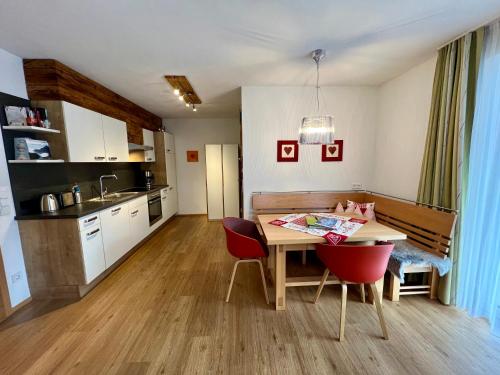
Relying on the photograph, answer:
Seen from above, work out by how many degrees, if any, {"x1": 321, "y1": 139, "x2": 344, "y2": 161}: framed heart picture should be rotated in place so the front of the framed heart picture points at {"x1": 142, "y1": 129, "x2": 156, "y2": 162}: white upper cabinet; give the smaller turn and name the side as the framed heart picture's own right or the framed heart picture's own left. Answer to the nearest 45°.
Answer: approximately 90° to the framed heart picture's own right

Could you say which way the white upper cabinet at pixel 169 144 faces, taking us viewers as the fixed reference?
facing to the right of the viewer

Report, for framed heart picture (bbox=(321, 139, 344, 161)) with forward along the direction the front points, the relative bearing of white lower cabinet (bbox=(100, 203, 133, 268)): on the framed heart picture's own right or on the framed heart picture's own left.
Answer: on the framed heart picture's own right

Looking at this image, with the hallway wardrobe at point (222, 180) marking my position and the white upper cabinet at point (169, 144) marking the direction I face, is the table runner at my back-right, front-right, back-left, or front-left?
back-left

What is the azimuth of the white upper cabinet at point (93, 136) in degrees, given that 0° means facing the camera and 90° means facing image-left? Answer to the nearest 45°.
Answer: approximately 315°

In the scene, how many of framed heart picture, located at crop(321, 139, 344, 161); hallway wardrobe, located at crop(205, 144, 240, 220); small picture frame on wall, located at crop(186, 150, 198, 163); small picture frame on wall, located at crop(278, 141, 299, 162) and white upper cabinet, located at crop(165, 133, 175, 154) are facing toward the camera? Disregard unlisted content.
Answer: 4

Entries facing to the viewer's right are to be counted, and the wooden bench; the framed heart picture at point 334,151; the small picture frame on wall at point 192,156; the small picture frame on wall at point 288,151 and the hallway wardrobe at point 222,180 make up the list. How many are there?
0

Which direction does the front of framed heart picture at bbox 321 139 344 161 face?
toward the camera

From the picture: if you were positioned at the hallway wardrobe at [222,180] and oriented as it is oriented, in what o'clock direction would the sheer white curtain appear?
The sheer white curtain is roughly at 11 o'clock from the hallway wardrobe.

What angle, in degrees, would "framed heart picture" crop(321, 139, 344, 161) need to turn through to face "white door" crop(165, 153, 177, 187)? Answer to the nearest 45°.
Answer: approximately 90° to its right

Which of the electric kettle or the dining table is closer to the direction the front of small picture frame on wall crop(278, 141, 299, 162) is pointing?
the dining table

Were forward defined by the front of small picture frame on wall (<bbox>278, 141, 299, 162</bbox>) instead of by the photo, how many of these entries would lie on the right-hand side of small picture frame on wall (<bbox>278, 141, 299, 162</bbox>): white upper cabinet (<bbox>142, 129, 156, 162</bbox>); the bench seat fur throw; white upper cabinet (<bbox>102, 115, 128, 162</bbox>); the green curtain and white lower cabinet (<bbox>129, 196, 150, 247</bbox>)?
3

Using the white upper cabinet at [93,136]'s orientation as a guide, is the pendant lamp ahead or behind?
ahead

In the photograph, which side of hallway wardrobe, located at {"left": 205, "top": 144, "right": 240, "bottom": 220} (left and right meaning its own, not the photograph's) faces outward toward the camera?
front

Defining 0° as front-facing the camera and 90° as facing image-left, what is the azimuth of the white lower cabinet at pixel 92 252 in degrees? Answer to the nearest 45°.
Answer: approximately 315°

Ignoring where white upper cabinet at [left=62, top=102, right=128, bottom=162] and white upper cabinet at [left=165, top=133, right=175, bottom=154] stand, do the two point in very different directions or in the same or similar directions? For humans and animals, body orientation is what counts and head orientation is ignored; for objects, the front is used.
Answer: same or similar directions

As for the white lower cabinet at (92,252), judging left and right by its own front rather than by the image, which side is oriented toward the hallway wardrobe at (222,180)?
left

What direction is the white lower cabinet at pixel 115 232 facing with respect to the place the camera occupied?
facing the viewer and to the right of the viewer

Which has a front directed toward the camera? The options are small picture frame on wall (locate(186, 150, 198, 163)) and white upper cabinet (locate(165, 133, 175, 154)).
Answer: the small picture frame on wall
